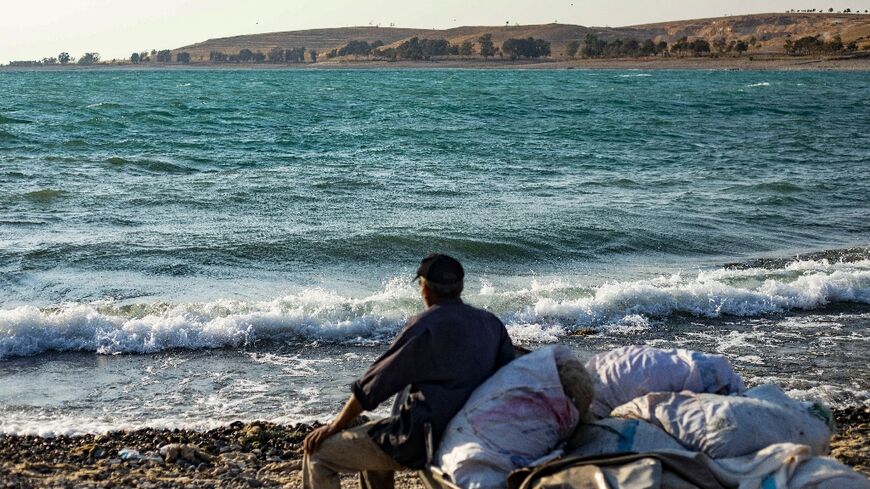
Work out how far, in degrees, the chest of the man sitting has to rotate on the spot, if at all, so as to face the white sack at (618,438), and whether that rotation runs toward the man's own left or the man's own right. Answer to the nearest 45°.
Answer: approximately 135° to the man's own right

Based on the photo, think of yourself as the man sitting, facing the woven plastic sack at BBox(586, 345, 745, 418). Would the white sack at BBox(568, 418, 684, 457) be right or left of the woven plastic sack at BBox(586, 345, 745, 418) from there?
right

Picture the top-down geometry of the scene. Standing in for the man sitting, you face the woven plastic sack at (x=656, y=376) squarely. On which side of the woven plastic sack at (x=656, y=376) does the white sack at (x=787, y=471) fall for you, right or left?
right

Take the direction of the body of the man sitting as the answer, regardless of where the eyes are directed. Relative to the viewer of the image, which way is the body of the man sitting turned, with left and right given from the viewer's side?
facing away from the viewer and to the left of the viewer

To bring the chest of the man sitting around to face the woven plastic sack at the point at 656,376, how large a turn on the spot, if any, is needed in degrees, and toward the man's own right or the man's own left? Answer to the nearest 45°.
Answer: approximately 90° to the man's own right
